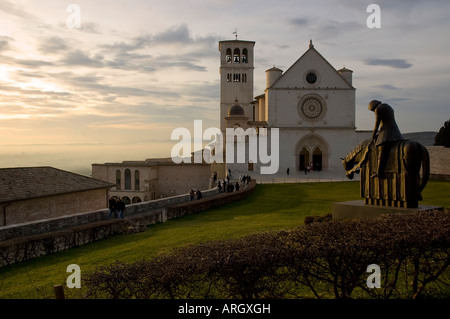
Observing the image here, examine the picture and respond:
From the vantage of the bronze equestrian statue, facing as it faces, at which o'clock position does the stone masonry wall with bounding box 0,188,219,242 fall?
The stone masonry wall is roughly at 12 o'clock from the bronze equestrian statue.

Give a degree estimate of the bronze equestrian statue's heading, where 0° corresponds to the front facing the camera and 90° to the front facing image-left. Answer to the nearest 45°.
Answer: approximately 90°
